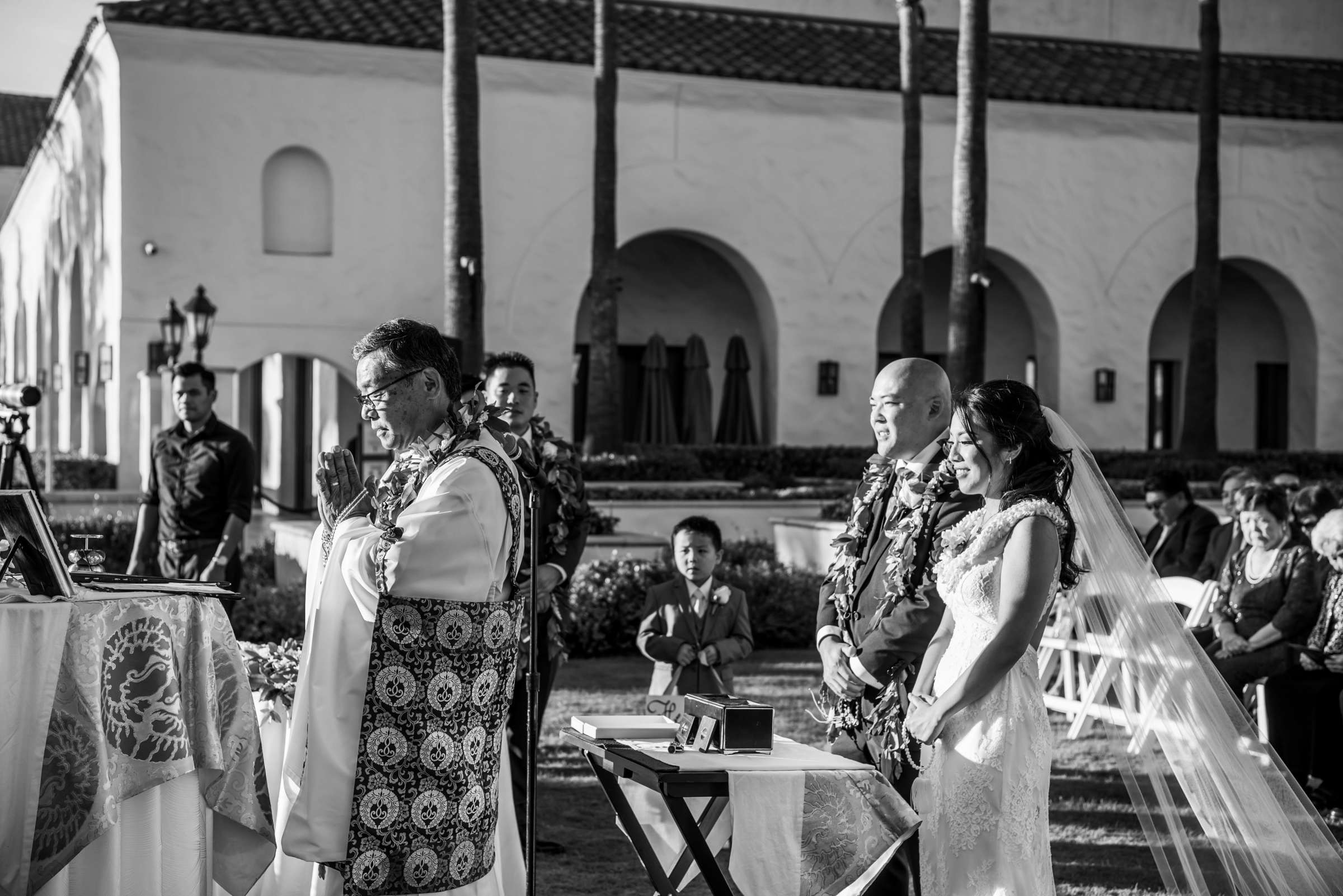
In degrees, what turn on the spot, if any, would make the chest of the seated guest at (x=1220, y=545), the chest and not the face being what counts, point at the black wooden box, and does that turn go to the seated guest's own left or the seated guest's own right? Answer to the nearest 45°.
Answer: approximately 45° to the seated guest's own left

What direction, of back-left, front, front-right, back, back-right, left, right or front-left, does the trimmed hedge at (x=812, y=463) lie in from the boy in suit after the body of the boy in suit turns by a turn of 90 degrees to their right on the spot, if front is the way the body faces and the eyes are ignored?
right

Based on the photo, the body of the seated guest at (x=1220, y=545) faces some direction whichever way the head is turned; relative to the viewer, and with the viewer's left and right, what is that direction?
facing the viewer and to the left of the viewer

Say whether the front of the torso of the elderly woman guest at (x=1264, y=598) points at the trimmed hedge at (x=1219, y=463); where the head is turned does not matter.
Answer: no

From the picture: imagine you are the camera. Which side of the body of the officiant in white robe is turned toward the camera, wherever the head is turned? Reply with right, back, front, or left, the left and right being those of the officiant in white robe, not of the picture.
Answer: left

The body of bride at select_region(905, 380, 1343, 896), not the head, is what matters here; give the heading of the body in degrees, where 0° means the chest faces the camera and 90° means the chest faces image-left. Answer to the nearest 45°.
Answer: approximately 90°

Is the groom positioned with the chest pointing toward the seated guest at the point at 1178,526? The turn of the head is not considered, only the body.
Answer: no

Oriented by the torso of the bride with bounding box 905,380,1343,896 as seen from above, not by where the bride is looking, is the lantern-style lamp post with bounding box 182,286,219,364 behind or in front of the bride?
in front

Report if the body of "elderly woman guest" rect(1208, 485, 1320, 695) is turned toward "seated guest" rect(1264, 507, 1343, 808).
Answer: no

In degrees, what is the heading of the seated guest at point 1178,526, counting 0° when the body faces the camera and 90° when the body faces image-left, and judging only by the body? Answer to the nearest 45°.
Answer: approximately 45°

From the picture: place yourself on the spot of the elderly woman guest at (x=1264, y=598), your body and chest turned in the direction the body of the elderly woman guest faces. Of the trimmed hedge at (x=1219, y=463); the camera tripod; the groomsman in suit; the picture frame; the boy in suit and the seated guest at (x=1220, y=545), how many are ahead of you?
4

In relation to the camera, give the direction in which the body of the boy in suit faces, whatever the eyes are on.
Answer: toward the camera

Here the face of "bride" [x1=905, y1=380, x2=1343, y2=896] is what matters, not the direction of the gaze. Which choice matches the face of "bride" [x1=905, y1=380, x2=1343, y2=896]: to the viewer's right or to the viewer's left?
to the viewer's left

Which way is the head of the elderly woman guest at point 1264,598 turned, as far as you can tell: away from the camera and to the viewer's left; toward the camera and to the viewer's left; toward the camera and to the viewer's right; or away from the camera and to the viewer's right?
toward the camera and to the viewer's left
